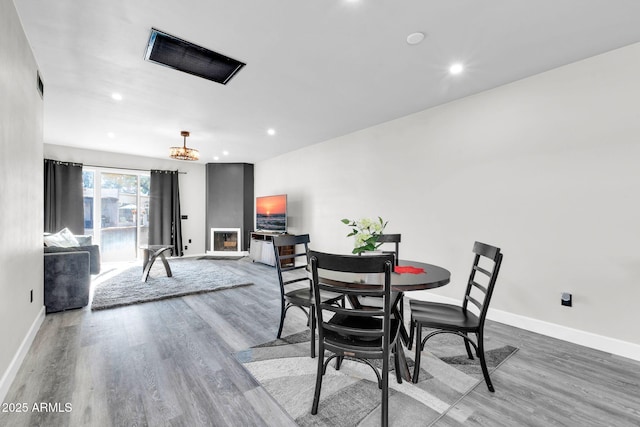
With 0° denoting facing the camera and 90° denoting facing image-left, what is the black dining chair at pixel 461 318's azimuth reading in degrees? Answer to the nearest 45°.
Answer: approximately 90°

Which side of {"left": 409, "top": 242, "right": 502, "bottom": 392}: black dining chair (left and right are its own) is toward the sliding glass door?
front

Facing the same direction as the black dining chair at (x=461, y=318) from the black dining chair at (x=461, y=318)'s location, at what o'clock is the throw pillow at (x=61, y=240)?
The throw pillow is roughly at 12 o'clock from the black dining chair.

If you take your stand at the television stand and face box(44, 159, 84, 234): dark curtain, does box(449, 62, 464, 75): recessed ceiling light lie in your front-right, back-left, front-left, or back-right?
back-left

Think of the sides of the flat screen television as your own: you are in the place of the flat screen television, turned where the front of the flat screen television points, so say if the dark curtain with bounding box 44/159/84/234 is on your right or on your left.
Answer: on your right

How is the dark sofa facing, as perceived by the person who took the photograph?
facing to the right of the viewer

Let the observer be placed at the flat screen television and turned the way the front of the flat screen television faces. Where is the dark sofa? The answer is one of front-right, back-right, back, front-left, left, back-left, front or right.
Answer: front

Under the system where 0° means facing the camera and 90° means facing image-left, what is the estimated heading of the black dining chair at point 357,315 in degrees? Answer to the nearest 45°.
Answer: approximately 180°

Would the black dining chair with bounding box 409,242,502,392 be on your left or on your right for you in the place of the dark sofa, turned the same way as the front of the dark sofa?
on your right

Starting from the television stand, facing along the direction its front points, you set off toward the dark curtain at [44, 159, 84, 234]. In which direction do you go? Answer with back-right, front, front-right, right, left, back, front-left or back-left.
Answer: front-right

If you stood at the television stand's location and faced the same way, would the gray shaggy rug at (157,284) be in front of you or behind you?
in front

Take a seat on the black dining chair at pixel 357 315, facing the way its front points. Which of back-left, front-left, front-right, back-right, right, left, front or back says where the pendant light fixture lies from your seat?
front-left

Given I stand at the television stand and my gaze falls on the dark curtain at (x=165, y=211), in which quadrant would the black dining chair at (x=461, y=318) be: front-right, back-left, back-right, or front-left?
back-left

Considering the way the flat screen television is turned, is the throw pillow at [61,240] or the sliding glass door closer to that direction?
the throw pillow
